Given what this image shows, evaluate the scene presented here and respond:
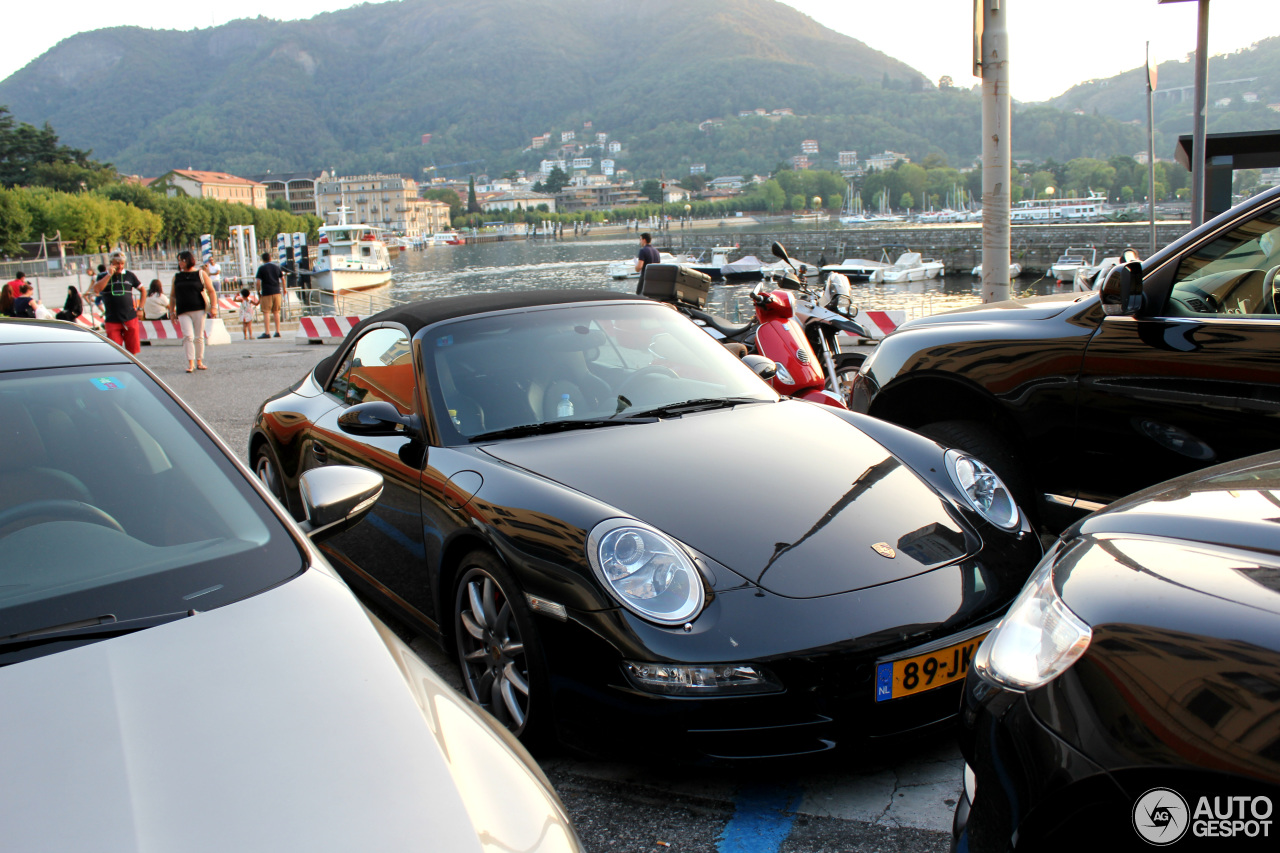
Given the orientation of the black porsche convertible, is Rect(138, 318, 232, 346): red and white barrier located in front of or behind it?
behind

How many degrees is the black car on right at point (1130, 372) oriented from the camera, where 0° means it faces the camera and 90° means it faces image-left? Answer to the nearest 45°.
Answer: approximately 90°

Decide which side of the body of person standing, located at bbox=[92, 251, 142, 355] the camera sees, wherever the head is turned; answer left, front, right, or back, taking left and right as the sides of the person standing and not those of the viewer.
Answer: front

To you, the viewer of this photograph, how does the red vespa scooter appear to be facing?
facing the viewer and to the right of the viewer

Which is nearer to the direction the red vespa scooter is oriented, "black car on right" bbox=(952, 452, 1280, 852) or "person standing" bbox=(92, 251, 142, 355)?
the black car on right

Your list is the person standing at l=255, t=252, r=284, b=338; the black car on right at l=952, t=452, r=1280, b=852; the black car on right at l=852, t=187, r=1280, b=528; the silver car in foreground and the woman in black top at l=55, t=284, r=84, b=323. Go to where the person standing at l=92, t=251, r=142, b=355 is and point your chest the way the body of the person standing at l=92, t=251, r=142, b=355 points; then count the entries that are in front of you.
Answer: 3

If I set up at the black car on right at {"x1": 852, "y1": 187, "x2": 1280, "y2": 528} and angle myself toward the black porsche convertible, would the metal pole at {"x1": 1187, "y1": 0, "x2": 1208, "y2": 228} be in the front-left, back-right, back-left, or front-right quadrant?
back-right
